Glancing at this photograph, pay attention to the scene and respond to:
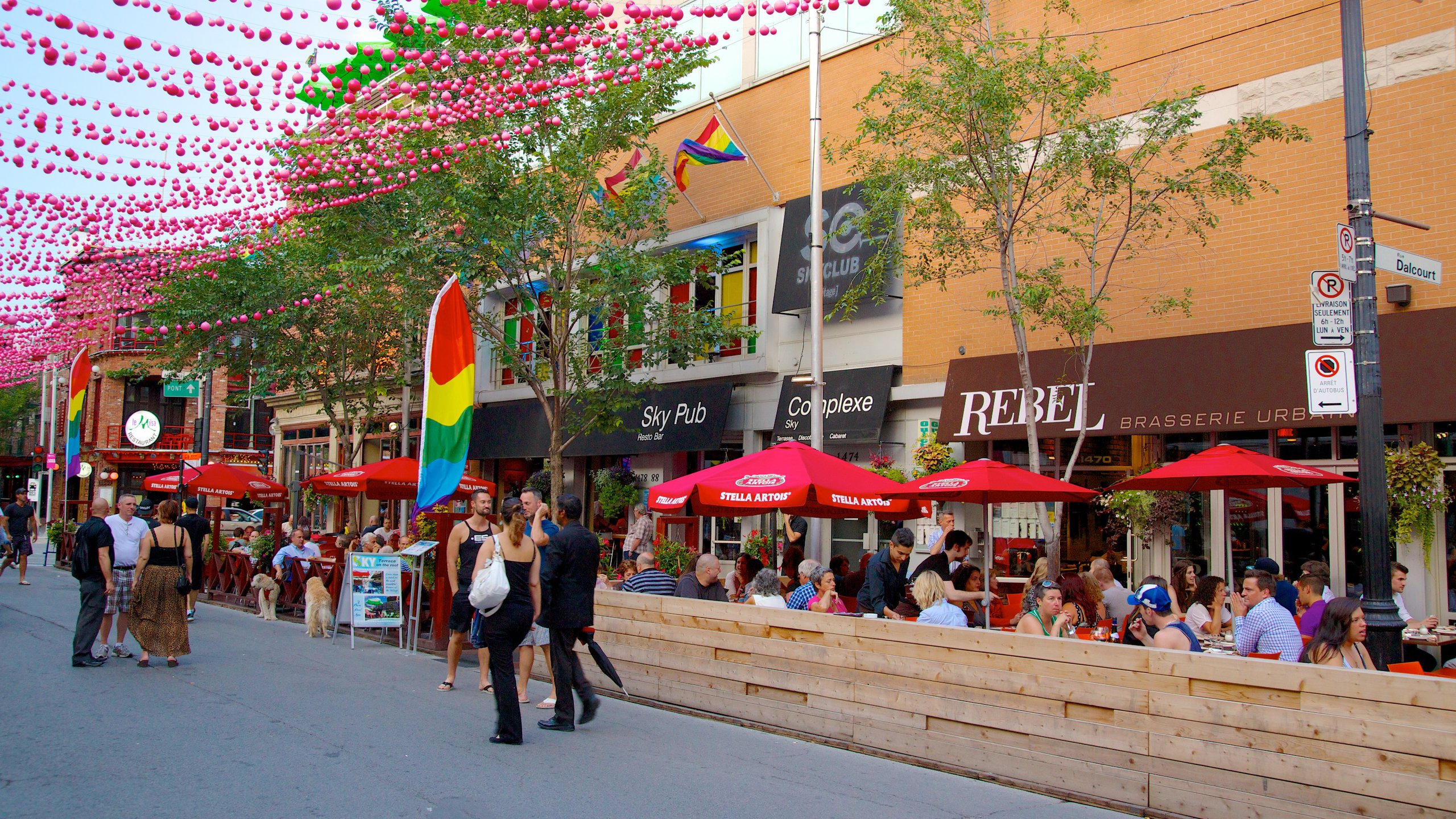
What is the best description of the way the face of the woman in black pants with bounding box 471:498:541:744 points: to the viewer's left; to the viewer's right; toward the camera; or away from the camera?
away from the camera

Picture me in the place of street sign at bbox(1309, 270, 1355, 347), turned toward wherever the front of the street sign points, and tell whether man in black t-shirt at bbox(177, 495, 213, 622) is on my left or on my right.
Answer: on my right

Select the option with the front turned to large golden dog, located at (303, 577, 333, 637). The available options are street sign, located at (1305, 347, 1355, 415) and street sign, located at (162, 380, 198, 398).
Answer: street sign, located at (162, 380, 198, 398)

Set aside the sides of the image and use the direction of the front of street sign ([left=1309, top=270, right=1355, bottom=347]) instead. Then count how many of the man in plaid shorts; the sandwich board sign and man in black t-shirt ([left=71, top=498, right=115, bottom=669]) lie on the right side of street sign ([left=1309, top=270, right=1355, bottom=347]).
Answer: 3

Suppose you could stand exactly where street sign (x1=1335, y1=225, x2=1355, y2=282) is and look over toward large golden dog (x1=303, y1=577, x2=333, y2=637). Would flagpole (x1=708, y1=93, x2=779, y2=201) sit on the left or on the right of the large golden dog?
right

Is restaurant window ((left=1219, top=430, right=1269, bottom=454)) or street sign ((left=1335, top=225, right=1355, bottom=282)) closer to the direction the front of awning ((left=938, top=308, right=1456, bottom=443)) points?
the street sign

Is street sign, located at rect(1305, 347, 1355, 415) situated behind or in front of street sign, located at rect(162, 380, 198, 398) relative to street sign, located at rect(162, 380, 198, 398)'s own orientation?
in front

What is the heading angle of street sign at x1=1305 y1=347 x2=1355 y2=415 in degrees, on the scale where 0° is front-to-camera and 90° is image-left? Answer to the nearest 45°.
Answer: approximately 0°

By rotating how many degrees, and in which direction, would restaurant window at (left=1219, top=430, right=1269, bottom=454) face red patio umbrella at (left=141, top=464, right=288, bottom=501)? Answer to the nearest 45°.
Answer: approximately 45° to its right

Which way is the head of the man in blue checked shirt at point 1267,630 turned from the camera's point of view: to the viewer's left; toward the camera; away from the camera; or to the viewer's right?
to the viewer's left

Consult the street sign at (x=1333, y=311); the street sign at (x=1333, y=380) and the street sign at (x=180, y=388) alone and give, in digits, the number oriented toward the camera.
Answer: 3

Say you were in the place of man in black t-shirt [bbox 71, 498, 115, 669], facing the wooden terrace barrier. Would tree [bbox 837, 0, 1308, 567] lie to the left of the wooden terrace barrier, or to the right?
left

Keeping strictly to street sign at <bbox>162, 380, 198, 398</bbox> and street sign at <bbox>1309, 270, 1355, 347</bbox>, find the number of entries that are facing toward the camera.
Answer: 2
